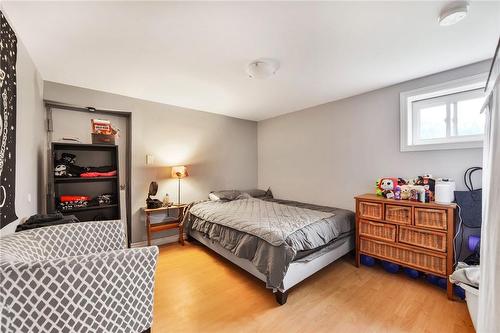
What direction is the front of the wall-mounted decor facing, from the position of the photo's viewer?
facing to the right of the viewer

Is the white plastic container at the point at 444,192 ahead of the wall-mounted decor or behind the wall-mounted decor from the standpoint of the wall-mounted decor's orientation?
ahead

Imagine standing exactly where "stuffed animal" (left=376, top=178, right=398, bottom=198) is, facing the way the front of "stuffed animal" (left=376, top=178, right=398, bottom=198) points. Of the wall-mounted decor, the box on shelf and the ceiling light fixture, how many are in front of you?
3

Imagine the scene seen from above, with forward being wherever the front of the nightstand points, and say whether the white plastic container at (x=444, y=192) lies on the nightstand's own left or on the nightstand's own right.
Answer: on the nightstand's own left

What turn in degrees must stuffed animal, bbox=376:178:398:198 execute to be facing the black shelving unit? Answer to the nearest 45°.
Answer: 0° — it already faces it

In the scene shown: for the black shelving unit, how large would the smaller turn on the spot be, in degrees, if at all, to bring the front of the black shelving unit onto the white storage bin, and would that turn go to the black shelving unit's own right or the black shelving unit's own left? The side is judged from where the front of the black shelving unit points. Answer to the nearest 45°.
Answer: approximately 45° to the black shelving unit's own left
